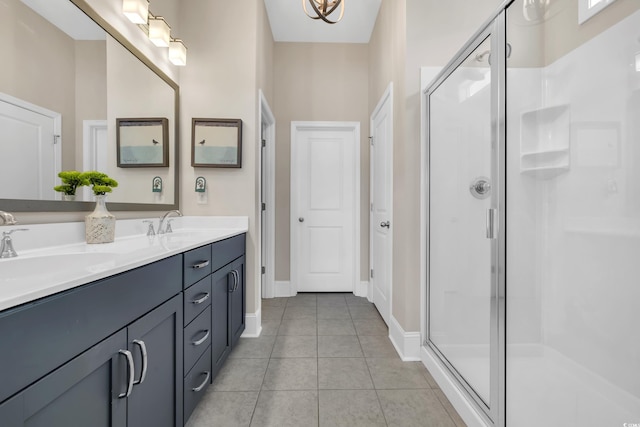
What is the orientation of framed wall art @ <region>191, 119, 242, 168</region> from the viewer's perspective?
toward the camera

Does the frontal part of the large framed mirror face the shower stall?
yes

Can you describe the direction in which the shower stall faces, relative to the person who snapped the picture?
facing the viewer and to the left of the viewer

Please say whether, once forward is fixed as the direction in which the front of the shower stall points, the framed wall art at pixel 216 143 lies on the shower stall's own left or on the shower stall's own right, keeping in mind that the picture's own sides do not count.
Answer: on the shower stall's own right

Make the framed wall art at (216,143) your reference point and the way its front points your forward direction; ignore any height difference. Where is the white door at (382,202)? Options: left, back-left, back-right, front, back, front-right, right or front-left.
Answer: left

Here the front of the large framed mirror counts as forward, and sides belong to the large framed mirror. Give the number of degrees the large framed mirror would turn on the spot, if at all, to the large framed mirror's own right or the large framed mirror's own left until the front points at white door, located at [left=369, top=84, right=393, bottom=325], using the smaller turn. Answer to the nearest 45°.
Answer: approximately 45° to the large framed mirror's own left

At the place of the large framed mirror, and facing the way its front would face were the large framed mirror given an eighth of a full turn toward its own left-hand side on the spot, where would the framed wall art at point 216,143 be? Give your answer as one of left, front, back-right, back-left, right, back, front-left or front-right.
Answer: front-left

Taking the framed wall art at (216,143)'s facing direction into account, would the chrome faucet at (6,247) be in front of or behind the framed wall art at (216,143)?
in front

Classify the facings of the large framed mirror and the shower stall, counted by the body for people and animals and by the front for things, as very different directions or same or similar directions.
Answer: very different directions

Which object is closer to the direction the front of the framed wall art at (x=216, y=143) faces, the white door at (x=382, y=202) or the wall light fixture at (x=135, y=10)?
the wall light fixture

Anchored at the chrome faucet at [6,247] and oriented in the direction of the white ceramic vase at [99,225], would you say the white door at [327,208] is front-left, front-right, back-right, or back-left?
front-right

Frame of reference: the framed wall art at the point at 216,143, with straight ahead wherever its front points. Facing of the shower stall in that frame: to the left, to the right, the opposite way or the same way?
to the right

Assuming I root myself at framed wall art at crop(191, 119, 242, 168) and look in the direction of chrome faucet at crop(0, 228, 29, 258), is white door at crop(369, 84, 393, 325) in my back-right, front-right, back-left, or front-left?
back-left

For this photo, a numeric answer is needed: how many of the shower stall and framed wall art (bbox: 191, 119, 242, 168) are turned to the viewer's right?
0

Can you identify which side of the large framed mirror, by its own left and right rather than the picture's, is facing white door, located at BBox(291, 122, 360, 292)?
left

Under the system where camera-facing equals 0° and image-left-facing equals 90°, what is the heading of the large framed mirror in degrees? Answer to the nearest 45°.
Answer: approximately 315°

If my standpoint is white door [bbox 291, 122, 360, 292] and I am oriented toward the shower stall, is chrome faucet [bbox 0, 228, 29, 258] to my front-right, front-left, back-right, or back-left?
front-right
